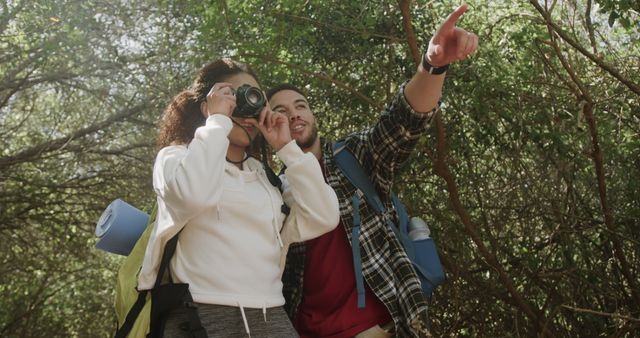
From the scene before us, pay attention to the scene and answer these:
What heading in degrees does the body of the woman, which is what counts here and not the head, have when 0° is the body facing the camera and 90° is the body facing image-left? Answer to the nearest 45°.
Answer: approximately 315°

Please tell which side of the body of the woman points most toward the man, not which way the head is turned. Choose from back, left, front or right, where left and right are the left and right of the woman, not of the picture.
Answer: left
